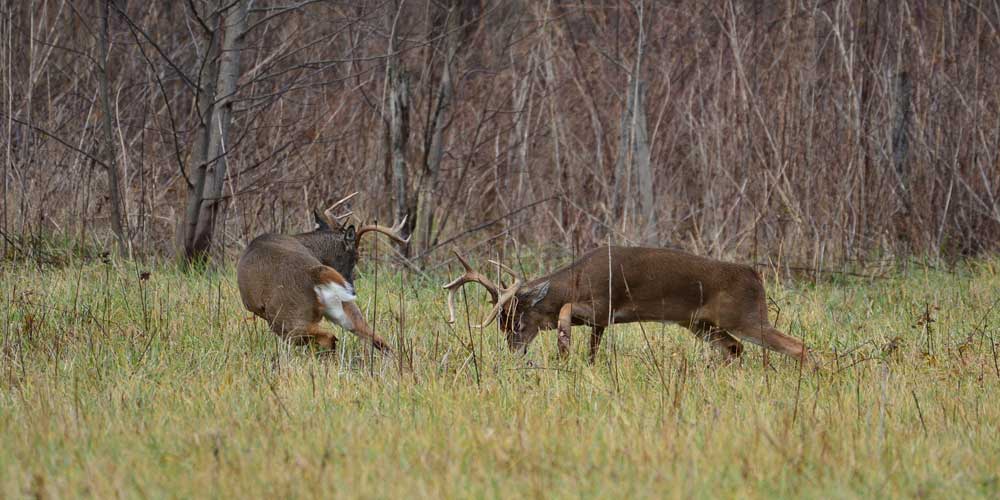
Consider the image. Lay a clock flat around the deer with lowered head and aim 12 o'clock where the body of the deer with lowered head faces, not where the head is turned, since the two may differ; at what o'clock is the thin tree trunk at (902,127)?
The thin tree trunk is roughly at 4 o'clock from the deer with lowered head.

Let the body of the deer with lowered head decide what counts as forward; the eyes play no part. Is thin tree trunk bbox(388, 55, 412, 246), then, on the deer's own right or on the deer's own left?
on the deer's own right

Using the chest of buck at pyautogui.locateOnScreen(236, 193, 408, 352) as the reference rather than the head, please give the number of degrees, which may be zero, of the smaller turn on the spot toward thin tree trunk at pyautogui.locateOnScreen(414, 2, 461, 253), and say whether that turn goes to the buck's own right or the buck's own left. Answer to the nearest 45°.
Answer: approximately 45° to the buck's own right

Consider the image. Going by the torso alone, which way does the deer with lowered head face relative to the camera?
to the viewer's left

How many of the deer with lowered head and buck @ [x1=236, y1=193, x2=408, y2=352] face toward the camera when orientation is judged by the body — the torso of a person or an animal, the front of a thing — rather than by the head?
0
